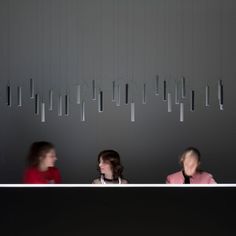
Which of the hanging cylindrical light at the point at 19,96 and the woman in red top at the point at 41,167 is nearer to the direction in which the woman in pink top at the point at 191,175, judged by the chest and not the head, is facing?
the woman in red top

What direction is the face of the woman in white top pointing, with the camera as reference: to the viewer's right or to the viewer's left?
to the viewer's left

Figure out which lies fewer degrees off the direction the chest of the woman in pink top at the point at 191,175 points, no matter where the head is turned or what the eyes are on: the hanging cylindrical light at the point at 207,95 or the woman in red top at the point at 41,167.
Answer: the woman in red top

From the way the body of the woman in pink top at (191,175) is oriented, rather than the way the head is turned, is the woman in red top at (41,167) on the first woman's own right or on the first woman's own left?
on the first woman's own right

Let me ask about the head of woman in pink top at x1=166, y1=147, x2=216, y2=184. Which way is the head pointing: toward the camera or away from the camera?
toward the camera

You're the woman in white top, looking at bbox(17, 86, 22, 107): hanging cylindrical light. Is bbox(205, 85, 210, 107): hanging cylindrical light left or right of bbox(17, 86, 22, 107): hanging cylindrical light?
right

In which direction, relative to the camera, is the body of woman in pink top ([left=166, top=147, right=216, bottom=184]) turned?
toward the camera

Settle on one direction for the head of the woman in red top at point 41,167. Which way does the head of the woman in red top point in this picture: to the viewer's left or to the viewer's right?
to the viewer's right

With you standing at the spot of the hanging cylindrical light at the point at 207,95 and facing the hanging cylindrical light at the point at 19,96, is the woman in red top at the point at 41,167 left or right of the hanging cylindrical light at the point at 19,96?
left

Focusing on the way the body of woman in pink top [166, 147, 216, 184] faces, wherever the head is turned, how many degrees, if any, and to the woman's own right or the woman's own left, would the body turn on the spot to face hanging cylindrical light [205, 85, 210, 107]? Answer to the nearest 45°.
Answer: approximately 180°

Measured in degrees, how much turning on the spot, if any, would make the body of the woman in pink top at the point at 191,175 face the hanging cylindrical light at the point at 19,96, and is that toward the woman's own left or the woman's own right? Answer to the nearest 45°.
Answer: approximately 135° to the woman's own right

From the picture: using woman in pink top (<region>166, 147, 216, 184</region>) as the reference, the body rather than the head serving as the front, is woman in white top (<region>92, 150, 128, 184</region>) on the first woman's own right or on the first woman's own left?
on the first woman's own right

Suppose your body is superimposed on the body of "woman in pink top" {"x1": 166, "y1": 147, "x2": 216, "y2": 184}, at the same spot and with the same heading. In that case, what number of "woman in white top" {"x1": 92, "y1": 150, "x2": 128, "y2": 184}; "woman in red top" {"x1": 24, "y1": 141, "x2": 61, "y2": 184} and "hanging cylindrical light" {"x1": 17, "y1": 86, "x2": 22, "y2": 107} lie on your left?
0
